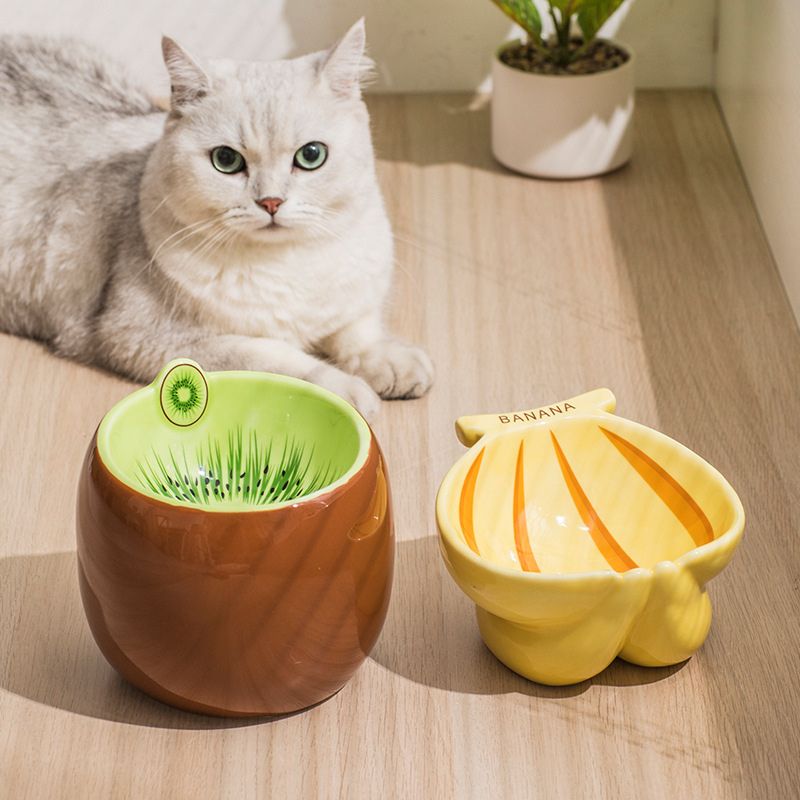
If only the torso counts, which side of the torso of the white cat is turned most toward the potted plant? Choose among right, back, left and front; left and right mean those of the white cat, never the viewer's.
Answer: left

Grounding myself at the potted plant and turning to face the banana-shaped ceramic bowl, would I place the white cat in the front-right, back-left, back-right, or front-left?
front-right

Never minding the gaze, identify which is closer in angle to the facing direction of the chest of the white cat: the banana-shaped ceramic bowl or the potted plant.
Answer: the banana-shaped ceramic bowl

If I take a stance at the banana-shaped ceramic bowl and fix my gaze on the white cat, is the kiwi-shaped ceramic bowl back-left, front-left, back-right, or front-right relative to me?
front-left

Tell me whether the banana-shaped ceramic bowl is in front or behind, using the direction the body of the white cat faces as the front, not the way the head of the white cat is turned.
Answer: in front

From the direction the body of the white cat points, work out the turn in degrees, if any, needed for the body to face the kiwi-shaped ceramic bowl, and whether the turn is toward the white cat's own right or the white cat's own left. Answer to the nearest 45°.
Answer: approximately 45° to the white cat's own right

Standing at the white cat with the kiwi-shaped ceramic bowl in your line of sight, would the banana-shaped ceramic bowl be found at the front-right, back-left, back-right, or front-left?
front-left

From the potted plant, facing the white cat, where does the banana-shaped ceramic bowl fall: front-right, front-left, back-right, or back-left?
front-left

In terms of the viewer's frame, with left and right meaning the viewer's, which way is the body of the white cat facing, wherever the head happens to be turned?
facing the viewer and to the right of the viewer
